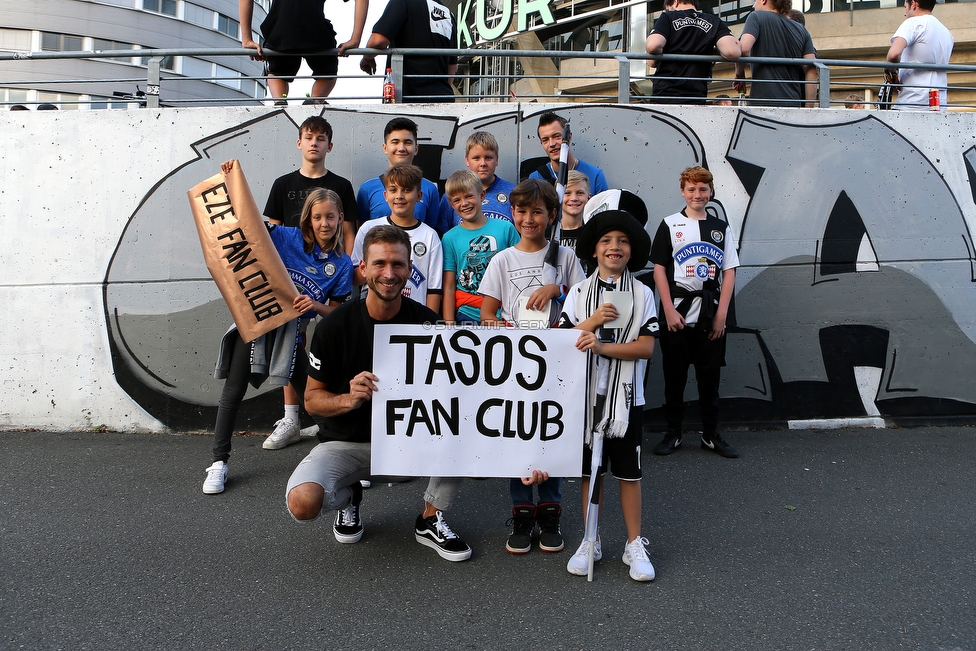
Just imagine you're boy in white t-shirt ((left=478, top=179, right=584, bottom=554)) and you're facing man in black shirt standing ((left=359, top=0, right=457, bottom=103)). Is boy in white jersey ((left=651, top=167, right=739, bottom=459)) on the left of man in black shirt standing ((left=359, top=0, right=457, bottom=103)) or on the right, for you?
right

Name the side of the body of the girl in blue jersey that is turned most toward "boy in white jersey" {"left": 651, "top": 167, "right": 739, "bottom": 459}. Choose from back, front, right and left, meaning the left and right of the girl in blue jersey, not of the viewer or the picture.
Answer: left

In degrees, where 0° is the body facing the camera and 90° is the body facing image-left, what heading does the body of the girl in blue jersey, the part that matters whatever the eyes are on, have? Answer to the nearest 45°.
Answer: approximately 0°
